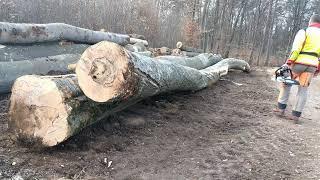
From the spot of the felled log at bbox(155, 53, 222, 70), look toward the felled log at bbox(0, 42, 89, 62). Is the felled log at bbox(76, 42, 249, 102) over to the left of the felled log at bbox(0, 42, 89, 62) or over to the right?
left

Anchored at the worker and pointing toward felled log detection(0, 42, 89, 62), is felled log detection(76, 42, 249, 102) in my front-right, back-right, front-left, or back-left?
front-left

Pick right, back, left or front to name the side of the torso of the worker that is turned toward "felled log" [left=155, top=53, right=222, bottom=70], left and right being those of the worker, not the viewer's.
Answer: front
